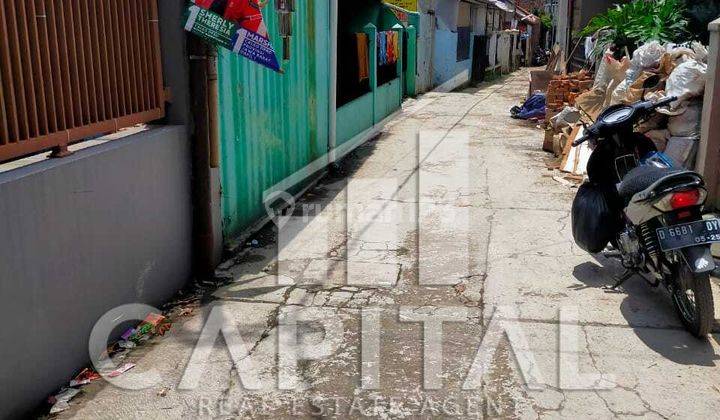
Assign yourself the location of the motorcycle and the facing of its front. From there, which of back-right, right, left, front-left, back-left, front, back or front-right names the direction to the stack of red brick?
front-right

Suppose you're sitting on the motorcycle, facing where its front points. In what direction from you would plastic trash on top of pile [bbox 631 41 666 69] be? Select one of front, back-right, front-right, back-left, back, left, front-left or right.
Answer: front-right

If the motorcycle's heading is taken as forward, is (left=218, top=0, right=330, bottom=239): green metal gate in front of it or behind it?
in front

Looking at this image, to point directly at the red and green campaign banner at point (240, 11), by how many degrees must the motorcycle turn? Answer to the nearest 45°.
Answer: approximately 45° to its left

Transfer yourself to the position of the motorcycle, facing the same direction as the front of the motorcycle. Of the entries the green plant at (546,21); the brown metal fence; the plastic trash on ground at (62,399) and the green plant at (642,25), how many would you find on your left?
2

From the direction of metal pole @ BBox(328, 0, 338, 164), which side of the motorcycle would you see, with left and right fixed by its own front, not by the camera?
front

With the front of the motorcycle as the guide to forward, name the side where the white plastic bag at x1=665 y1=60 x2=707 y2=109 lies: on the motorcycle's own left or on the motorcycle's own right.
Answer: on the motorcycle's own right

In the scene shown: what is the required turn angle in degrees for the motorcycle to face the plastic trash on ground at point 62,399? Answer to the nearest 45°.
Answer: approximately 90° to its left

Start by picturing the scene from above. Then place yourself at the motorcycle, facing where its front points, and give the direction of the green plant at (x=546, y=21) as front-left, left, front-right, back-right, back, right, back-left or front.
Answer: front-right

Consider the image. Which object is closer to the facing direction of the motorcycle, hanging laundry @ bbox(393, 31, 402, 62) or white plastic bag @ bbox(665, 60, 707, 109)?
the hanging laundry

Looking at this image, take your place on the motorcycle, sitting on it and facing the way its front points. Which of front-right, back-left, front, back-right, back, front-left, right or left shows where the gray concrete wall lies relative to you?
left

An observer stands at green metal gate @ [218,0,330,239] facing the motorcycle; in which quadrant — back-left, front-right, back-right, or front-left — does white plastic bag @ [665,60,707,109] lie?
front-left

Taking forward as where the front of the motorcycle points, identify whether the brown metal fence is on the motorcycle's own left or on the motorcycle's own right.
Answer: on the motorcycle's own left

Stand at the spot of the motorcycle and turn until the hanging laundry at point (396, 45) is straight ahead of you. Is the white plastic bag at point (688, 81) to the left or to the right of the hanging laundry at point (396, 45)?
right

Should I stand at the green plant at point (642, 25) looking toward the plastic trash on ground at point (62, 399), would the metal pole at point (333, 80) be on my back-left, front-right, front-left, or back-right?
front-right

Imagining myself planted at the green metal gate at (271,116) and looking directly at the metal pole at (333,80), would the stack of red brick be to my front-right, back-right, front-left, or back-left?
front-right

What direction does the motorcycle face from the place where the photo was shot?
facing away from the viewer and to the left of the viewer

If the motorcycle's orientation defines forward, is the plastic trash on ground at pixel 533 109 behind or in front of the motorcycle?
in front

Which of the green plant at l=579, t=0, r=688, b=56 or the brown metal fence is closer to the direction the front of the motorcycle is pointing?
the green plant
